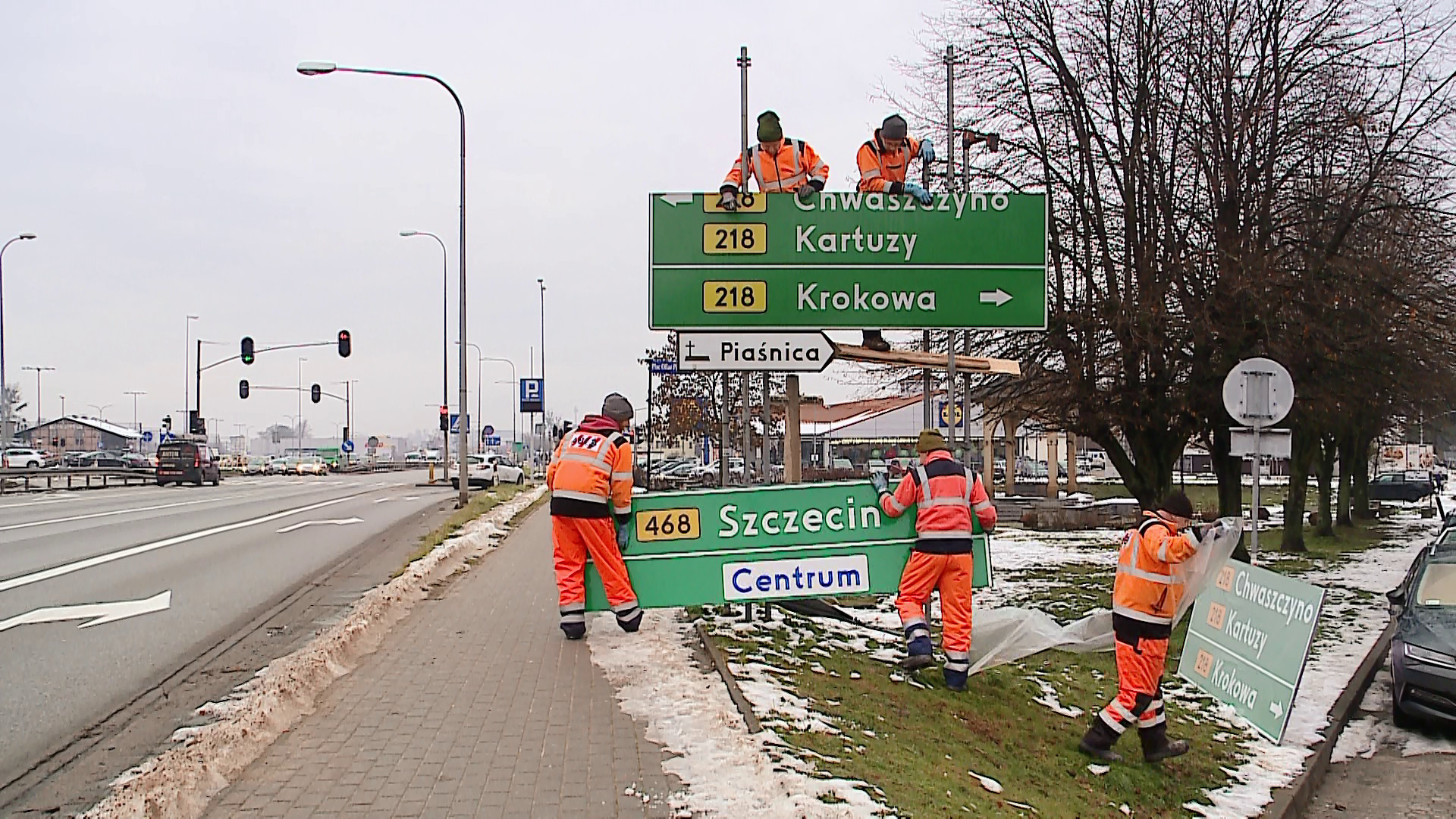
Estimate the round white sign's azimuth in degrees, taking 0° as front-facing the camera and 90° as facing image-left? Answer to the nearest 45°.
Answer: approximately 180°

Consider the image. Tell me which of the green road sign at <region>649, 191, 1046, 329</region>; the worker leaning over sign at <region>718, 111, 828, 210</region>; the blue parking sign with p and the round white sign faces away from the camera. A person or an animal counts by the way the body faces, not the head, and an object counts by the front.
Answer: the round white sign

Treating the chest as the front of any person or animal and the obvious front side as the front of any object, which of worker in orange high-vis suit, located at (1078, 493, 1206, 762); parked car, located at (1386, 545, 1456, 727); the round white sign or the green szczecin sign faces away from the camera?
the round white sign

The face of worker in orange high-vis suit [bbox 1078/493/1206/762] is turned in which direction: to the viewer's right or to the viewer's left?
to the viewer's right

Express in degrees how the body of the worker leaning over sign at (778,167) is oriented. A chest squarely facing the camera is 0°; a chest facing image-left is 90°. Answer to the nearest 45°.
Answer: approximately 0°

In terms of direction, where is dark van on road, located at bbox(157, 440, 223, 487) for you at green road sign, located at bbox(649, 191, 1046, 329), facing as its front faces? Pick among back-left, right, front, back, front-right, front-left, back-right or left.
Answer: back-right

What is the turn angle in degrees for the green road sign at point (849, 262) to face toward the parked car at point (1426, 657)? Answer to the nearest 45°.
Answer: approximately 90° to its left

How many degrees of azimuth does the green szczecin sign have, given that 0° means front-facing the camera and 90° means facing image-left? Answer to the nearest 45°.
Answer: approximately 0°

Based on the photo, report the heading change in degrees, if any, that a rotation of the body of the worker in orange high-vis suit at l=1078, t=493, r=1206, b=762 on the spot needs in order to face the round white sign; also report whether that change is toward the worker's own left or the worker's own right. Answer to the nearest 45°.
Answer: approximately 90° to the worker's own left

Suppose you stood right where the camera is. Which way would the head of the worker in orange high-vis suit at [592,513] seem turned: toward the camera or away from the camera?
away from the camera

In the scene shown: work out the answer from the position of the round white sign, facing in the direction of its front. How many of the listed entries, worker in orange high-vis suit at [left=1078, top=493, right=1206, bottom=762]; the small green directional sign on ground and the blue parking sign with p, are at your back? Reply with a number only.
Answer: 2

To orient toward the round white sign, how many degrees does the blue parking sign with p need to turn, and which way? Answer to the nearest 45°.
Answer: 0° — it already faces it

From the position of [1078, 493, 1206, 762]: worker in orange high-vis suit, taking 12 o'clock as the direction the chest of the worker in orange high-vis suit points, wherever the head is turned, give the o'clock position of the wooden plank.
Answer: The wooden plank is roughly at 8 o'clock from the worker in orange high-vis suit.

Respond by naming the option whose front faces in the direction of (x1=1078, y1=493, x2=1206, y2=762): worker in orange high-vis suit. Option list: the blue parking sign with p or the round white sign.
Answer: the blue parking sign with p

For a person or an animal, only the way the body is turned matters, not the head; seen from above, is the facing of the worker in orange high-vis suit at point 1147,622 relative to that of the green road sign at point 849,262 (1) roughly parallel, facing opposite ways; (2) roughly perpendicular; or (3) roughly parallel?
roughly perpendicular

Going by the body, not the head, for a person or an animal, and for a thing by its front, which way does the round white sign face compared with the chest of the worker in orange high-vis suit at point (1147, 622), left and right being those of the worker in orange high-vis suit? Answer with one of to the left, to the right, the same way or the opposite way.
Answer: to the left
